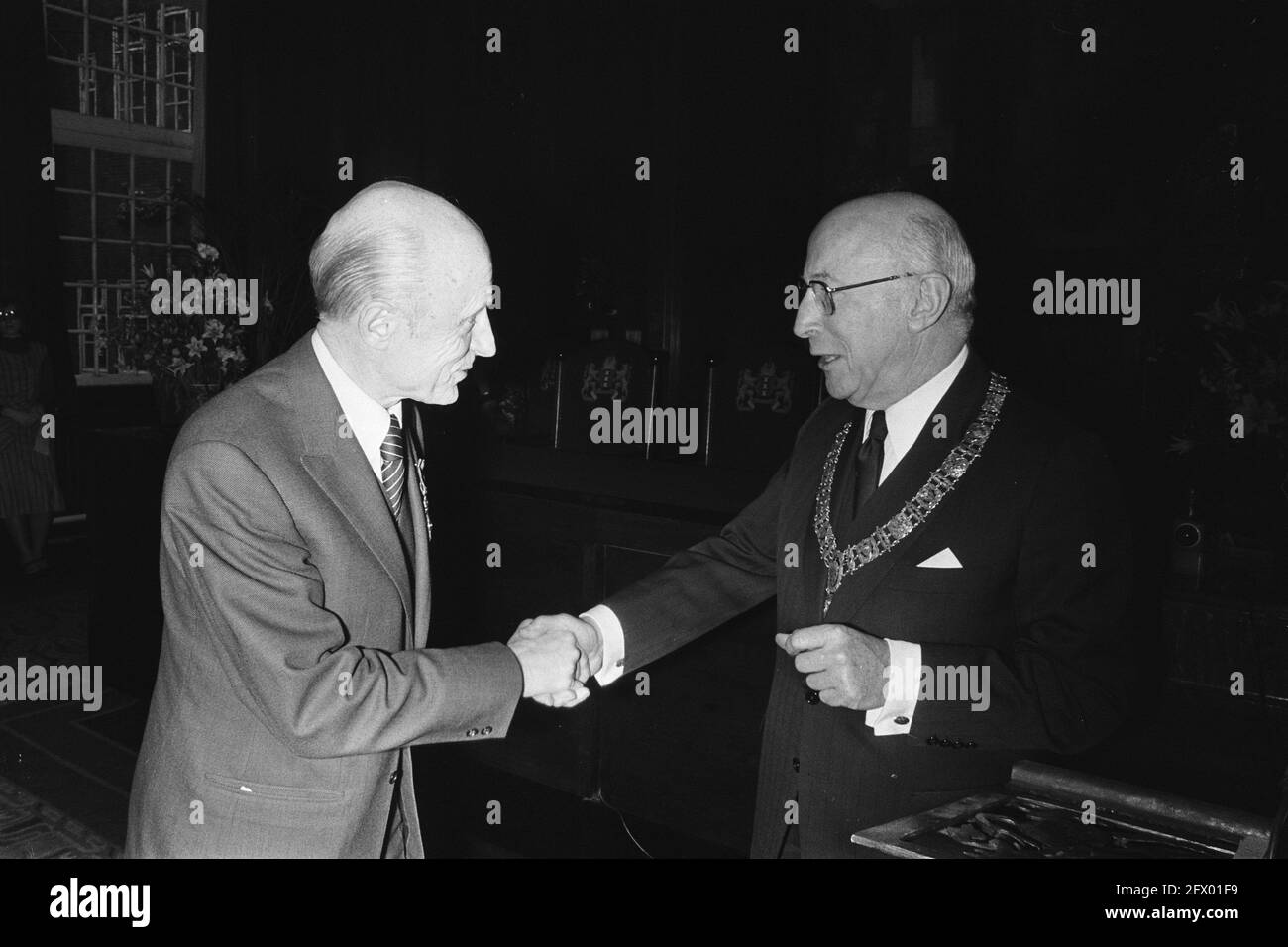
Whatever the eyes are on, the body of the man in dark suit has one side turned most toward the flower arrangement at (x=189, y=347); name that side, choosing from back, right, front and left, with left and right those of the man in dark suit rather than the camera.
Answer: right

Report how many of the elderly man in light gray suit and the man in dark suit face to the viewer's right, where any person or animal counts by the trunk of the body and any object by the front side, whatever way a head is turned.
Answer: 1

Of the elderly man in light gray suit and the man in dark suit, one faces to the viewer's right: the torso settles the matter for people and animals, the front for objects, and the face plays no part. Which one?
the elderly man in light gray suit

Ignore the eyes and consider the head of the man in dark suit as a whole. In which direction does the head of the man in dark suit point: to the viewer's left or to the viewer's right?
to the viewer's left

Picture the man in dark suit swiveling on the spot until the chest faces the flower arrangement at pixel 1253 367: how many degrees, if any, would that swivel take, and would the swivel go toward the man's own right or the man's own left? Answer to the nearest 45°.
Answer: approximately 180°

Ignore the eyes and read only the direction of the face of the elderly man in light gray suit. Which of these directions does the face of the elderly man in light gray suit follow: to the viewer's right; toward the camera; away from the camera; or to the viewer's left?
to the viewer's right

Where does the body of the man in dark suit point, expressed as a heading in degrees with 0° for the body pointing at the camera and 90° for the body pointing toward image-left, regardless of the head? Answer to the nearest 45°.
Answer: approximately 45°

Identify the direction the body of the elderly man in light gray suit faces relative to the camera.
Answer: to the viewer's right
